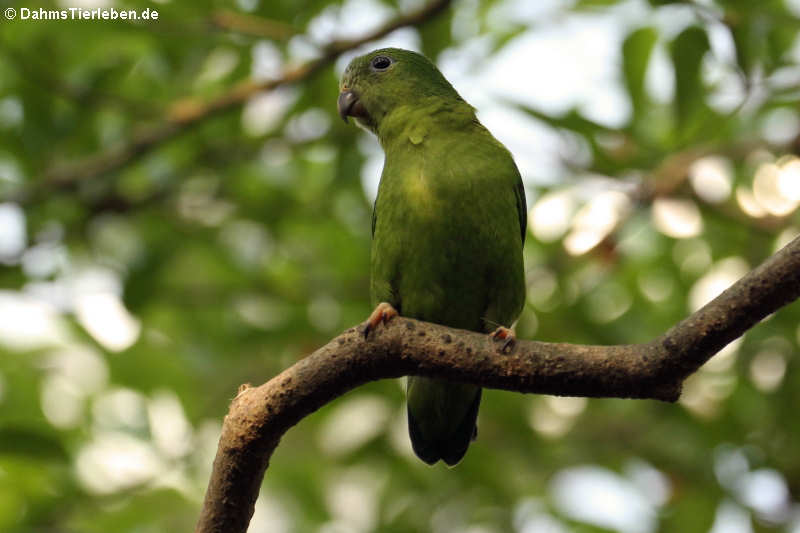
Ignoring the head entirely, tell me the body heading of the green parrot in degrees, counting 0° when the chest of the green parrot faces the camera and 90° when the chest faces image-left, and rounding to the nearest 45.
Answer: approximately 0°

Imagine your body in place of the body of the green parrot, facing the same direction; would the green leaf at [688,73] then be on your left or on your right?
on your left
